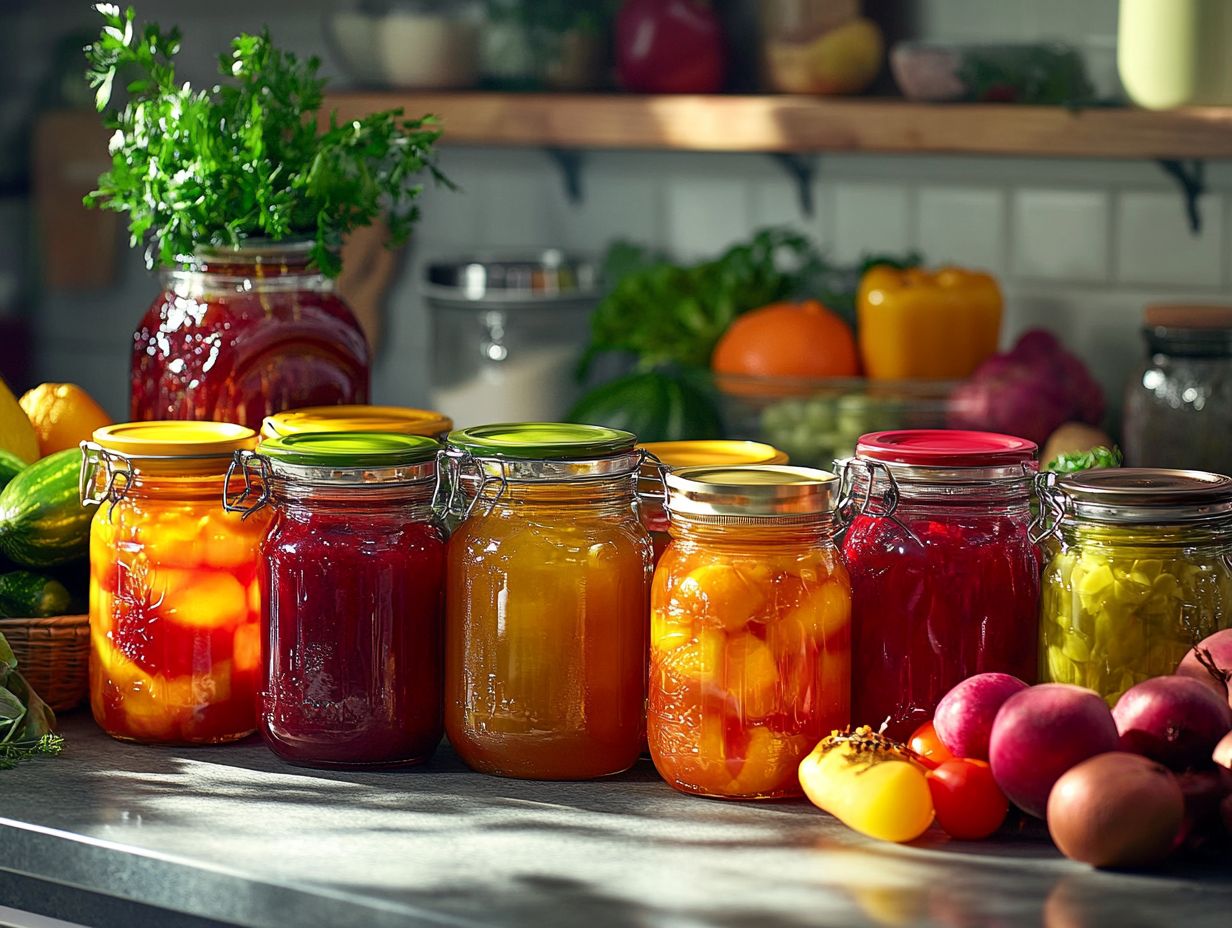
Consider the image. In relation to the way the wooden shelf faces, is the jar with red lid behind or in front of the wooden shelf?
in front

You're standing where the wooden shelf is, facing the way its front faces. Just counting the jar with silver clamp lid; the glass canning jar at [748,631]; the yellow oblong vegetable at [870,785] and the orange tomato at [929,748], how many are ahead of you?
4

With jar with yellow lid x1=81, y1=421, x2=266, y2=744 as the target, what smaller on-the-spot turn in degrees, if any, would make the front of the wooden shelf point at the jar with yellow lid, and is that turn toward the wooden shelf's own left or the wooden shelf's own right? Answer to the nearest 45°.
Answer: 0° — it already faces it

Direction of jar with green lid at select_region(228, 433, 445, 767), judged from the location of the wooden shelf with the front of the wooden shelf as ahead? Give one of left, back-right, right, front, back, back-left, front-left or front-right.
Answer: front

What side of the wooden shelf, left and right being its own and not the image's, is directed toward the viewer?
front

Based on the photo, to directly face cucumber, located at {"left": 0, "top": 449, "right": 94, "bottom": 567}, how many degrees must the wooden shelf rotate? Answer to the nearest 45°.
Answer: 0° — it already faces it

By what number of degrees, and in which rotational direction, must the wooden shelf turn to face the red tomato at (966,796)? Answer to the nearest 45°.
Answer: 0° — it already faces it

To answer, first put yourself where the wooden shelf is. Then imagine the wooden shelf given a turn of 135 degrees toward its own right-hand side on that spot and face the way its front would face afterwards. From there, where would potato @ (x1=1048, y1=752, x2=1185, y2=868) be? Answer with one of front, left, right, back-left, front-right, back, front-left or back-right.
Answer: back-left

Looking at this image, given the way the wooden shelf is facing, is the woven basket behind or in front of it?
in front

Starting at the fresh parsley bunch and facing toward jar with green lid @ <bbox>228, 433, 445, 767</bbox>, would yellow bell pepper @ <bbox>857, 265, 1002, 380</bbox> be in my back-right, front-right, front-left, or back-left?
back-left

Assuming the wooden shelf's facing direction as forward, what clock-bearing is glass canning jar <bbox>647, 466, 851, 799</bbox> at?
The glass canning jar is roughly at 12 o'clock from the wooden shelf.

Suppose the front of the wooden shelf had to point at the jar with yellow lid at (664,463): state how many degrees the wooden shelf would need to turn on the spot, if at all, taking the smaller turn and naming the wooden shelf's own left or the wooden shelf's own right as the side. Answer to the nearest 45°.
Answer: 0° — it already faces it

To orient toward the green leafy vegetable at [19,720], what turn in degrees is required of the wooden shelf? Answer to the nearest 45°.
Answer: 0° — it already faces it

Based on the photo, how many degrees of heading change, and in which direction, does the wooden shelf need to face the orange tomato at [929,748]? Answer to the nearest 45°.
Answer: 0° — it already faces it
